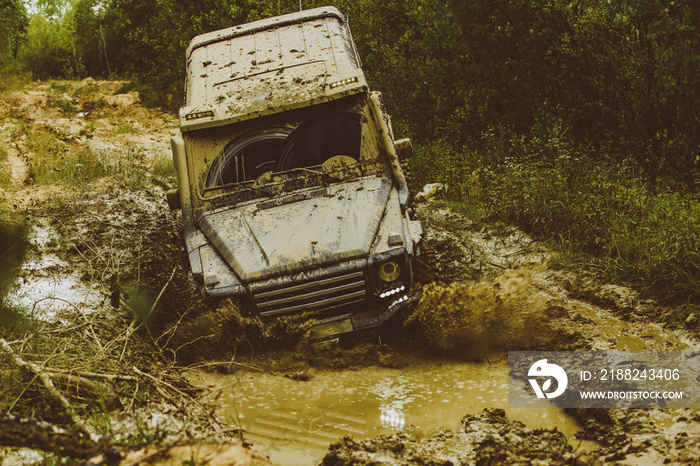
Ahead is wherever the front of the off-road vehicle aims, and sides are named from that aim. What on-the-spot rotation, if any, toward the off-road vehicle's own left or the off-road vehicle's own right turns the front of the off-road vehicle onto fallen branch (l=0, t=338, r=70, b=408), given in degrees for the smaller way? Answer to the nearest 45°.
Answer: approximately 45° to the off-road vehicle's own right

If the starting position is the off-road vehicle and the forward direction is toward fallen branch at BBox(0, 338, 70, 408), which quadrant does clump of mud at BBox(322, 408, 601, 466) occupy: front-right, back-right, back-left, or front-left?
front-left

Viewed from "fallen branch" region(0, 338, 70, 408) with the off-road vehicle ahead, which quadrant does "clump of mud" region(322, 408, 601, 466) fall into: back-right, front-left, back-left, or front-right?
front-right

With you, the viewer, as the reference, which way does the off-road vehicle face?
facing the viewer

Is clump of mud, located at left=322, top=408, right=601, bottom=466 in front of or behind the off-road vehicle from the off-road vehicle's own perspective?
in front

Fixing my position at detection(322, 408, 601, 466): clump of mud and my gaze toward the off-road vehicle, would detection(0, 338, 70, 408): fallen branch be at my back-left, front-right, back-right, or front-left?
front-left
